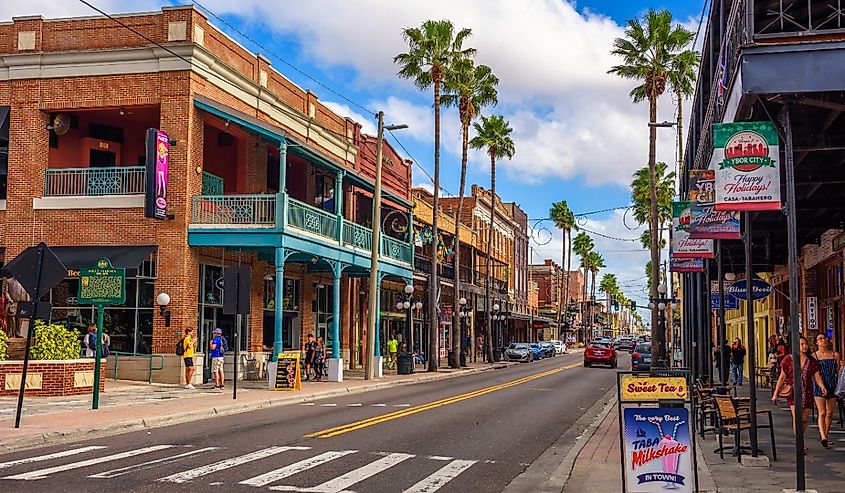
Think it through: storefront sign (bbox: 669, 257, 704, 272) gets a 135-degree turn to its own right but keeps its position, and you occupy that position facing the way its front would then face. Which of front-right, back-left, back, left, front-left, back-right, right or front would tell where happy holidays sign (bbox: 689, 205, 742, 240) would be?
back-left

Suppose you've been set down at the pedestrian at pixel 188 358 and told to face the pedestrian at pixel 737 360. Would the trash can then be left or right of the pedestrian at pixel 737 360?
left

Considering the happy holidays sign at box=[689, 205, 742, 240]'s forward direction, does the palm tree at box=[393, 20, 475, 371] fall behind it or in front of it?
behind

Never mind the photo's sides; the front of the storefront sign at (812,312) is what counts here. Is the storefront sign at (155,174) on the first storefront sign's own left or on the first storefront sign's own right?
on the first storefront sign's own right

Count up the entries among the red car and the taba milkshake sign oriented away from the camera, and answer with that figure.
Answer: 1

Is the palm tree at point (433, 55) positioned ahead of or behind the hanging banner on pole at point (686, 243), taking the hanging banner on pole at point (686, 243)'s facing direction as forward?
behind

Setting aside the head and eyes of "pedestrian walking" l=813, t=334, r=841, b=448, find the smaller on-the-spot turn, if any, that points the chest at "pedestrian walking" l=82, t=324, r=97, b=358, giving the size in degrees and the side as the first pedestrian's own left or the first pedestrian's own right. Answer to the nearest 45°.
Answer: approximately 90° to the first pedestrian's own right
